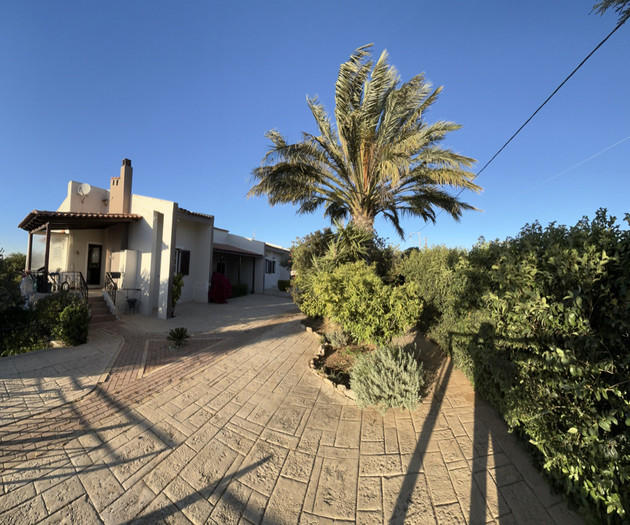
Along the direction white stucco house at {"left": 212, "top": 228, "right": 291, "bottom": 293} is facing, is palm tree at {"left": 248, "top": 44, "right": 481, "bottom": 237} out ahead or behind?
ahead

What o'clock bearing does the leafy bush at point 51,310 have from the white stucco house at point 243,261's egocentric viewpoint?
The leafy bush is roughly at 2 o'clock from the white stucco house.

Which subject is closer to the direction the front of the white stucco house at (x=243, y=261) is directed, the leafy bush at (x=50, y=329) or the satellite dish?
the leafy bush

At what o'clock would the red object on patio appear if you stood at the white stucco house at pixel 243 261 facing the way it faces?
The red object on patio is roughly at 2 o'clock from the white stucco house.

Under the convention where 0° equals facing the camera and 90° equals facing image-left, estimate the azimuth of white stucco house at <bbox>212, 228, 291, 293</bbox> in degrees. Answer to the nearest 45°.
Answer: approximately 315°

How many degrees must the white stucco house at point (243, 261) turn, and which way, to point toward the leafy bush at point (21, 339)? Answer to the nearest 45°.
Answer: approximately 45° to its right

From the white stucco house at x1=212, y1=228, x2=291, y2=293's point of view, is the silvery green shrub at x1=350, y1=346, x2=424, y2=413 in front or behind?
in front
